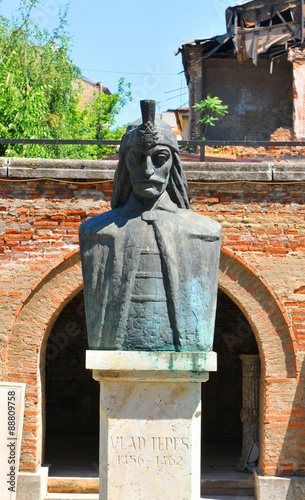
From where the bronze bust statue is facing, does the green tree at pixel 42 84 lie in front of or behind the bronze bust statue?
behind

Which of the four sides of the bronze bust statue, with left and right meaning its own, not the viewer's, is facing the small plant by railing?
back

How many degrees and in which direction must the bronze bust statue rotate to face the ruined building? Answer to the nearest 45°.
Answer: approximately 180°

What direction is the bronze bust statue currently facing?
toward the camera
